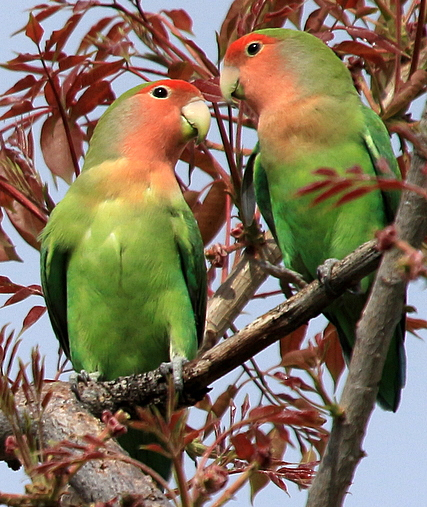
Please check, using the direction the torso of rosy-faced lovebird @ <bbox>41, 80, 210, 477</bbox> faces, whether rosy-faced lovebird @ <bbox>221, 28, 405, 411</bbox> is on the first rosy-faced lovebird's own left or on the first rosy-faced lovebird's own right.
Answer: on the first rosy-faced lovebird's own left

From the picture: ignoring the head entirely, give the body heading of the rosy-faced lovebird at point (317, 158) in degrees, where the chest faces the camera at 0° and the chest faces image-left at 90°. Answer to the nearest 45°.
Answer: approximately 45°

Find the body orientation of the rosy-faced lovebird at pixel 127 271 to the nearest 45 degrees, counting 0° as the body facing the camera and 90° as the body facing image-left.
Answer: approximately 0°
